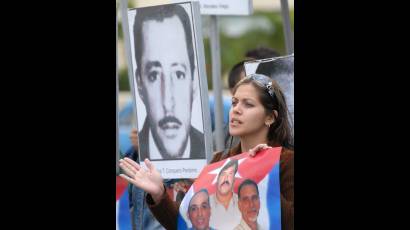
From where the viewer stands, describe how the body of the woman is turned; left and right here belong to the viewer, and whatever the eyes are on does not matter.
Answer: facing the viewer and to the left of the viewer

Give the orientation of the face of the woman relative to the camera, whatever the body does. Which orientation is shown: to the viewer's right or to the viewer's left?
to the viewer's left
